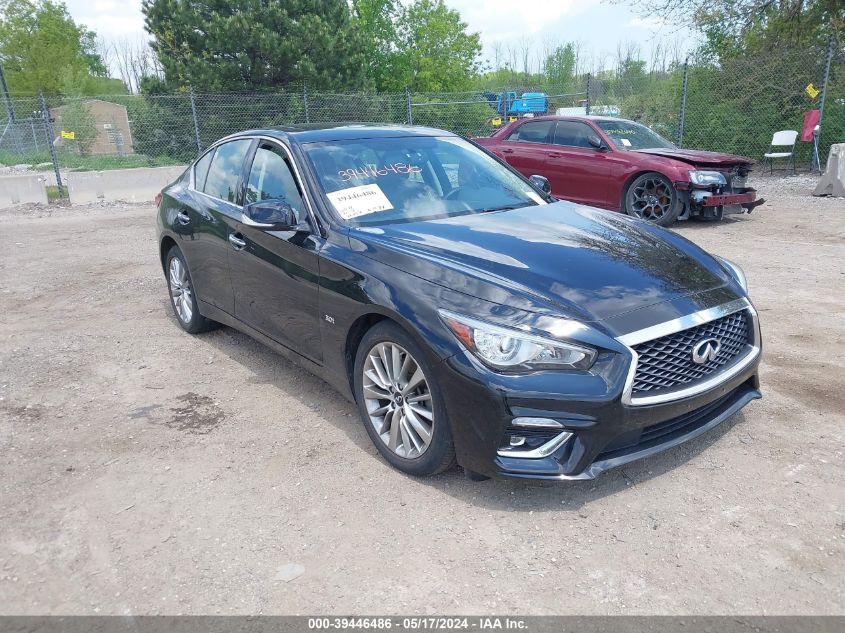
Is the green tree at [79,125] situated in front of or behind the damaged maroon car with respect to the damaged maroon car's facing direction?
behind

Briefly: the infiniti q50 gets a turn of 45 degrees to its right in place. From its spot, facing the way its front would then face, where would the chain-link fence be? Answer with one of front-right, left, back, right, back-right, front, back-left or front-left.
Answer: back

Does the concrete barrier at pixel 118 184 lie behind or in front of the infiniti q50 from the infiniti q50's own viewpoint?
behind

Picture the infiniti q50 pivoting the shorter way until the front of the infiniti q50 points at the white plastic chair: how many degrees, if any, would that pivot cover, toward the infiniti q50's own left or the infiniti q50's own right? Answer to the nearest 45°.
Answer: approximately 90° to the infiniti q50's own left

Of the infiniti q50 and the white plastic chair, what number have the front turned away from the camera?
0

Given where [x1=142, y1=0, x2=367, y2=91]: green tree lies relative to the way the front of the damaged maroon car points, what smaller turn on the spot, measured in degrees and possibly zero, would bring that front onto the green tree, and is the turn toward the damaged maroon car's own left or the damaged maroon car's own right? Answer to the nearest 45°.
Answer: approximately 180°

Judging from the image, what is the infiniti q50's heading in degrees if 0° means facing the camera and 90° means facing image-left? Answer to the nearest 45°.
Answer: approximately 315°

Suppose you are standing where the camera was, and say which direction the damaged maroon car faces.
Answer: facing the viewer and to the right of the viewer

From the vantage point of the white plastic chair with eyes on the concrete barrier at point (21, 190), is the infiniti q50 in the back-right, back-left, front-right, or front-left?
front-left

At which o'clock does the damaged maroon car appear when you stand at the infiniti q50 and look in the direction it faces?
The damaged maroon car is roughly at 8 o'clock from the infiniti q50.

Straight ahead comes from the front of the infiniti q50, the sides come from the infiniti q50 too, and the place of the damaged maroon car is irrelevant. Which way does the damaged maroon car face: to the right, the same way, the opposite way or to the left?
the same way

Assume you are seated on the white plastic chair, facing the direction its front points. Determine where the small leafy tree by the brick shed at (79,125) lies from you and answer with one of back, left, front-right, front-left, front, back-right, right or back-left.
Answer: front-right

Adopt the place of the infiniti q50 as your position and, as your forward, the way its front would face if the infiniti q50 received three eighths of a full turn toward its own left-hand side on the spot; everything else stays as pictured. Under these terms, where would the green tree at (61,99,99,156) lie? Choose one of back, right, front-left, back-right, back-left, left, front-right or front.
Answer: front-left

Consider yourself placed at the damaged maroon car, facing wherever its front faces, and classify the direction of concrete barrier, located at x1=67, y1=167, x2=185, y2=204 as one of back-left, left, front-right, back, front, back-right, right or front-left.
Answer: back-right

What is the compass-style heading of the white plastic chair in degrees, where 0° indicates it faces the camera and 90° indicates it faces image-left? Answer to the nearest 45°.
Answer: approximately 45°
